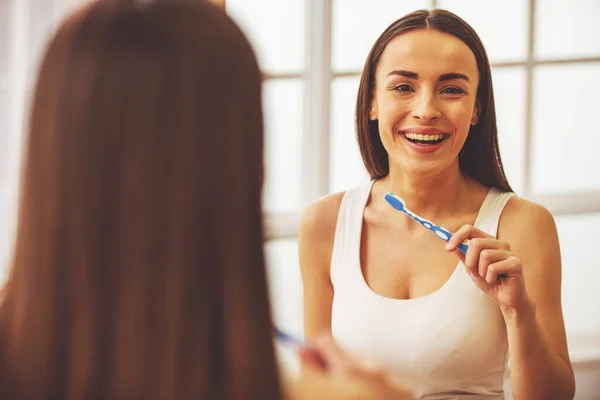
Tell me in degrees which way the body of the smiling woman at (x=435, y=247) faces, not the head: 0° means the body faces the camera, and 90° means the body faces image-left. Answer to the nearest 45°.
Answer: approximately 0°
